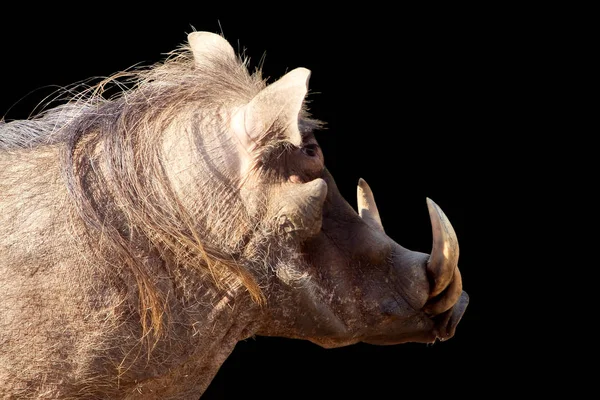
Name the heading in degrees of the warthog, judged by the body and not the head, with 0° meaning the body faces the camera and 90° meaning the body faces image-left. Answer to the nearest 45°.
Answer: approximately 270°
